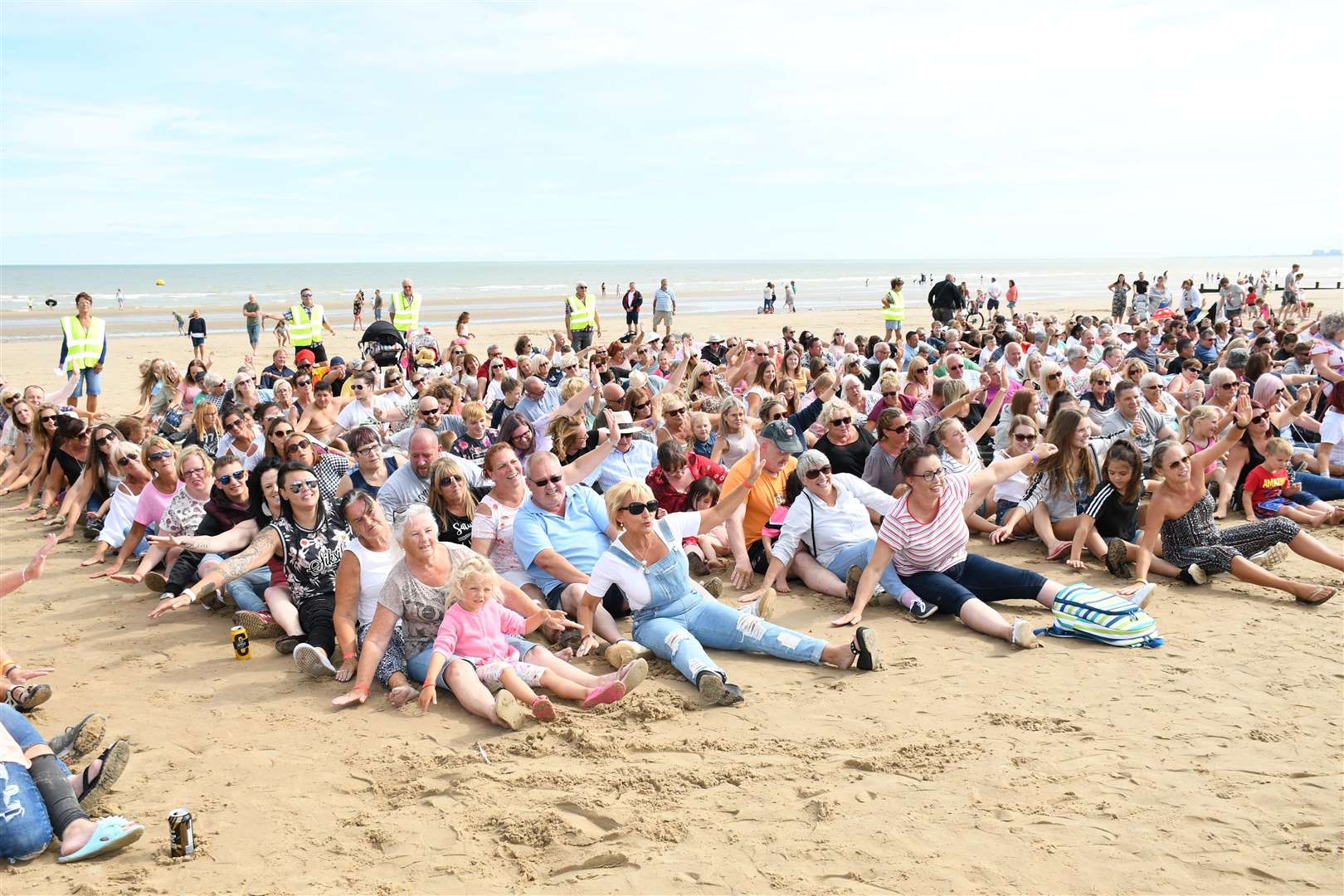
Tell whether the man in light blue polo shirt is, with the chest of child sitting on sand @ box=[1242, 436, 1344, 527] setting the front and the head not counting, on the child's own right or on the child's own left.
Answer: on the child's own right

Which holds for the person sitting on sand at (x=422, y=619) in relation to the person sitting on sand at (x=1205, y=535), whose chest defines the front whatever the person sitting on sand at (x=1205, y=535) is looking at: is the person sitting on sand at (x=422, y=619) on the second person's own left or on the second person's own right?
on the second person's own right

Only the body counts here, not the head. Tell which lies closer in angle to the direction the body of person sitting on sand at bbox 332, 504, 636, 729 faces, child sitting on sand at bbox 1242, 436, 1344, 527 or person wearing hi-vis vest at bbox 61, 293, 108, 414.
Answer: the child sitting on sand

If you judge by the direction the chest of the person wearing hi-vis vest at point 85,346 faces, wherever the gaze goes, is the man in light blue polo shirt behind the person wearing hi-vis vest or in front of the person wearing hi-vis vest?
in front

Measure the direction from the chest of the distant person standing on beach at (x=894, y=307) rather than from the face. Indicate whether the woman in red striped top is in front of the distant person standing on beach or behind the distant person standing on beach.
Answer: in front

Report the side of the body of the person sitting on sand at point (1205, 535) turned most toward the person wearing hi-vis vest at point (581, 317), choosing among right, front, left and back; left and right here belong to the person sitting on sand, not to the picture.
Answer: back

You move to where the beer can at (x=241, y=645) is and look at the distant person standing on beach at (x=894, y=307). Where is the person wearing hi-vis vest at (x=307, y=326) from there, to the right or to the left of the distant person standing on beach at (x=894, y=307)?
left

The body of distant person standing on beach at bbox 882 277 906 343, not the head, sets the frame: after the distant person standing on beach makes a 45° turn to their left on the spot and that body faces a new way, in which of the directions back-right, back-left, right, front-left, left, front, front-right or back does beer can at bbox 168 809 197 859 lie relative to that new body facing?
right

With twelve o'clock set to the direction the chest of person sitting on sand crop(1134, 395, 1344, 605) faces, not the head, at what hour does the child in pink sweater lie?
The child in pink sweater is roughly at 3 o'clock from the person sitting on sand.

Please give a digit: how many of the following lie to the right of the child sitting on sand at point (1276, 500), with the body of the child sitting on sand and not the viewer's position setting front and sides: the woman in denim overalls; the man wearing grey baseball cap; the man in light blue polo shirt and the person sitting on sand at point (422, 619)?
4

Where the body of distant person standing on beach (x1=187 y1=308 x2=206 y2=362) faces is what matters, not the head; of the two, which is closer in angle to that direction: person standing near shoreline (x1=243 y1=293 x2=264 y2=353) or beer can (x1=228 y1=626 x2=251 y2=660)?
the beer can

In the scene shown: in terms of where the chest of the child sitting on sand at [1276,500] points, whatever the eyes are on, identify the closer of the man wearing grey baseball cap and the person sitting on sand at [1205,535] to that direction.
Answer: the person sitting on sand

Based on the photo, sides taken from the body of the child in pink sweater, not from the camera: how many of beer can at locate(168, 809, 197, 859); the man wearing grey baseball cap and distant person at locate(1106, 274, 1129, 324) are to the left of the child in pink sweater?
2

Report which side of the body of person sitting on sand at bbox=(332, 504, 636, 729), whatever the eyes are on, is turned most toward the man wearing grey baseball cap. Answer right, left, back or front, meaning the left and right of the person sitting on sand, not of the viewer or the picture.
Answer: left

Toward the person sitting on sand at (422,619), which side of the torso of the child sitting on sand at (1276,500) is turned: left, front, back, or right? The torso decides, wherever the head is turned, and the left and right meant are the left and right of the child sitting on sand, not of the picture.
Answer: right
